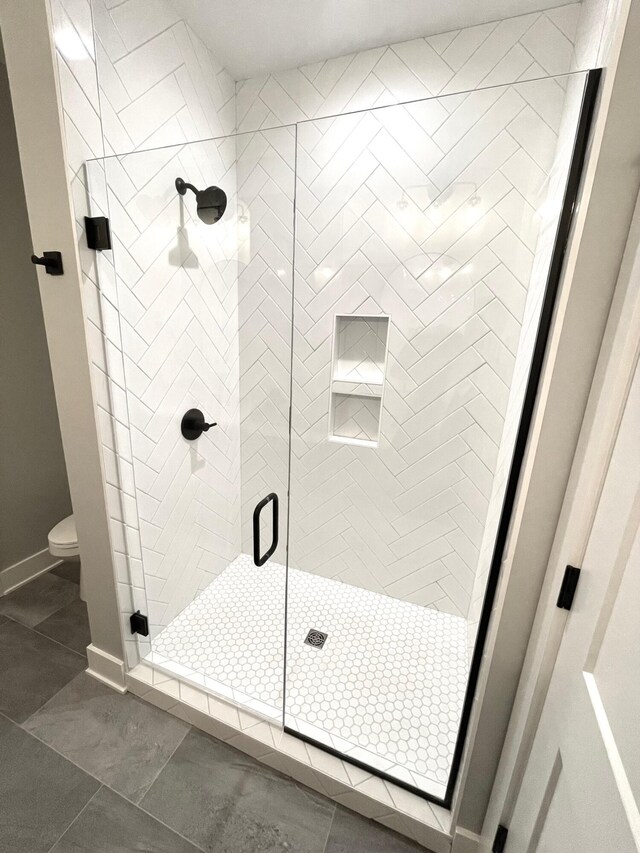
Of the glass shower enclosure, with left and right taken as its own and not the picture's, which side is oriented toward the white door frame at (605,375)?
left

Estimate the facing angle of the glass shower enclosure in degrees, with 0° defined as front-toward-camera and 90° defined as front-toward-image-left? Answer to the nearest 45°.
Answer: approximately 45°
